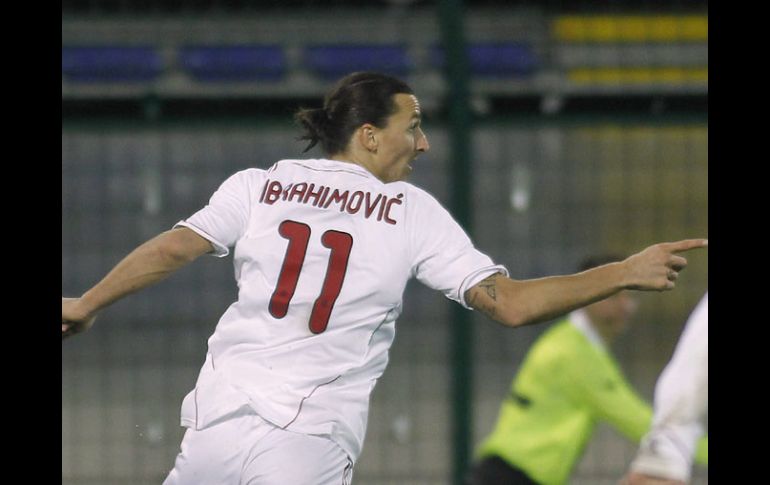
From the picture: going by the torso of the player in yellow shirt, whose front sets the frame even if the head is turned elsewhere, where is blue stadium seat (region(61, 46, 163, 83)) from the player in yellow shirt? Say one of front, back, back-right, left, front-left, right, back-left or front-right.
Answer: back

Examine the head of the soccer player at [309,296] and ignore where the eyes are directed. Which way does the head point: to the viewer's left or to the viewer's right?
to the viewer's right

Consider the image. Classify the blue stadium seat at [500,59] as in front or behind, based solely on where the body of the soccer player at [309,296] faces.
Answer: in front

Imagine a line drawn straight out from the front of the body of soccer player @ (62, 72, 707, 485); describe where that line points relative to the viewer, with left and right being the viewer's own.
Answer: facing away from the viewer and to the right of the viewer

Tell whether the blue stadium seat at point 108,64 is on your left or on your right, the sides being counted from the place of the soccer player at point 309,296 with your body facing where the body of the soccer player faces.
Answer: on your left

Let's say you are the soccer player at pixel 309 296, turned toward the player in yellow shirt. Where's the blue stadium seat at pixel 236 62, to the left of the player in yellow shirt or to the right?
left
